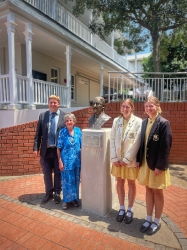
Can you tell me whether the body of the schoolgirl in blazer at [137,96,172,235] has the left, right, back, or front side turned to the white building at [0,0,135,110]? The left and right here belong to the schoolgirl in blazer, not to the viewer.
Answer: right

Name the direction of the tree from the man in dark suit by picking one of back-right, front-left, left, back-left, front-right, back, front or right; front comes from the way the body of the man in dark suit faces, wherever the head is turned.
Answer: back-left

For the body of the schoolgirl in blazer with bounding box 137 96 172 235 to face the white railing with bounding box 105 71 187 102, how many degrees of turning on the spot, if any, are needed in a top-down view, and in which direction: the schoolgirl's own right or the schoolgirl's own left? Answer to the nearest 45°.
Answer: approximately 135° to the schoolgirl's own right

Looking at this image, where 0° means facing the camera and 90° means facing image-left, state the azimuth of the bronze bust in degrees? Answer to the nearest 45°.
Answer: approximately 45°

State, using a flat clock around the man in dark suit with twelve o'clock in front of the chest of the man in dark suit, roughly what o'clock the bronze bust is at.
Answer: The bronze bust is roughly at 10 o'clock from the man in dark suit.

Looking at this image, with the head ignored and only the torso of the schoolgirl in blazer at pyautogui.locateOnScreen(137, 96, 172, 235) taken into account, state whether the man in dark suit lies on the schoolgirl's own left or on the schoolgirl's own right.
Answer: on the schoolgirl's own right

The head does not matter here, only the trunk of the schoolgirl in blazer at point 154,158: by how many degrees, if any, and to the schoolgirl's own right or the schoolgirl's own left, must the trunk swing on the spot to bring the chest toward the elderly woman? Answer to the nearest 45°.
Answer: approximately 45° to the schoolgirl's own right

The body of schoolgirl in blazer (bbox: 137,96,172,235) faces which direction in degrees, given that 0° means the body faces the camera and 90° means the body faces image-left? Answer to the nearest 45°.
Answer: approximately 45°

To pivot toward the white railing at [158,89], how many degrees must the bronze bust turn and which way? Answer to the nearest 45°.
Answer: approximately 180°

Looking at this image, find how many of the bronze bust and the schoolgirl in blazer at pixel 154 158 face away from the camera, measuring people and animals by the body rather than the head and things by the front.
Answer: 0

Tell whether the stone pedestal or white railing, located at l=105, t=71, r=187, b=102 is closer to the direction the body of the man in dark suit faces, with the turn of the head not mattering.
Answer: the stone pedestal

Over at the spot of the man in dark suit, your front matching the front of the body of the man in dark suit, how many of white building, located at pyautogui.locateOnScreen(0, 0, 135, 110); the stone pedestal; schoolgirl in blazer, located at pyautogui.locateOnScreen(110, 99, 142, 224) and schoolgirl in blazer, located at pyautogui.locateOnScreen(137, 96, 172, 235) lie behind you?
1

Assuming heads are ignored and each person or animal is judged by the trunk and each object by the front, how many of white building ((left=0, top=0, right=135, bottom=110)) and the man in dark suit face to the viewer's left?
0
